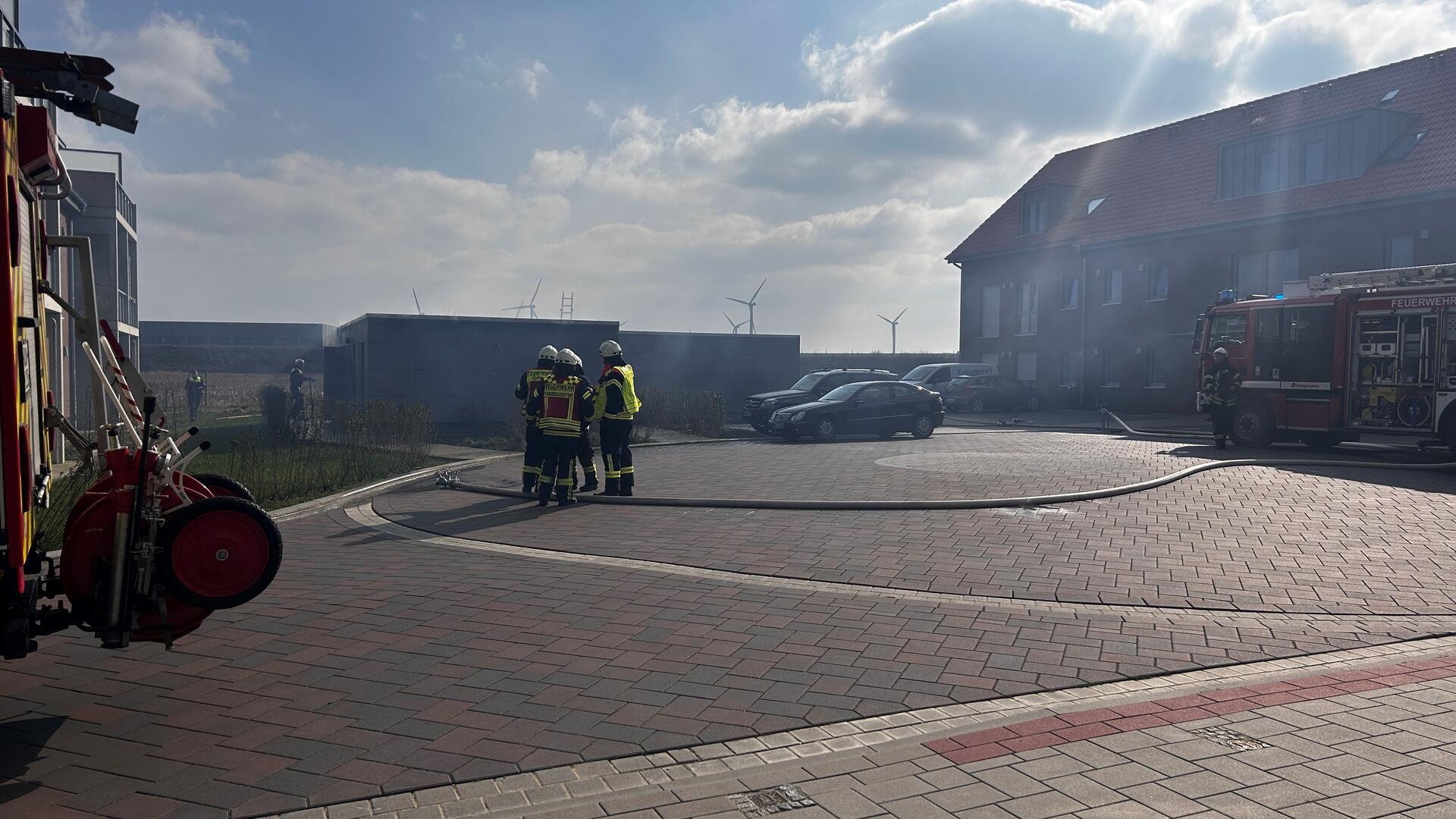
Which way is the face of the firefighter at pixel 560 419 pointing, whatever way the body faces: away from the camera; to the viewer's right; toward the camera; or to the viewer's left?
away from the camera

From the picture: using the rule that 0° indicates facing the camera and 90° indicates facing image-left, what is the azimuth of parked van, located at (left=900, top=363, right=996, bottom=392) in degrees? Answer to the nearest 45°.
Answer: approximately 45°

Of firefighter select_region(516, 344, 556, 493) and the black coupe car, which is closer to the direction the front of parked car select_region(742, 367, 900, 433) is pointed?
the firefighter

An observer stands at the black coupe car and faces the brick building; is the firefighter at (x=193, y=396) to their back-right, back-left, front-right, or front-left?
back-left

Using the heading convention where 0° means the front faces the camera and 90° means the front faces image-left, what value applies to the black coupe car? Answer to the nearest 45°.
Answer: approximately 45°

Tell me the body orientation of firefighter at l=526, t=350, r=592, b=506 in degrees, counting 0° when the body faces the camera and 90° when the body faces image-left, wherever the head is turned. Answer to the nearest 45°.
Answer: approximately 180°

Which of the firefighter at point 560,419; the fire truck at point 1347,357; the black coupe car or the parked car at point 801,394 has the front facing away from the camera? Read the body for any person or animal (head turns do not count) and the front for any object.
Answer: the firefighter

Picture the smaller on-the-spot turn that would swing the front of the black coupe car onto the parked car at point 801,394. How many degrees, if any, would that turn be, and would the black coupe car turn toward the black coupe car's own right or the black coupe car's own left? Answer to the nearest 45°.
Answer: approximately 90° to the black coupe car's own right

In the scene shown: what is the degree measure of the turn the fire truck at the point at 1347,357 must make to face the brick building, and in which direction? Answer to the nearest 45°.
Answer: approximately 90° to its right

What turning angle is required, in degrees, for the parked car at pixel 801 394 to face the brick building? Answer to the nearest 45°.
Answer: approximately 180°

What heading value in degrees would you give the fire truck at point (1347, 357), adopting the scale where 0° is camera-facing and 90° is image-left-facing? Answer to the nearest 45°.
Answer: approximately 90°
